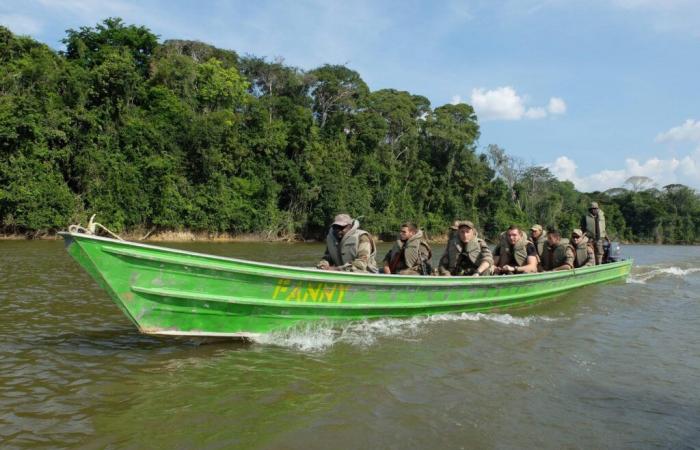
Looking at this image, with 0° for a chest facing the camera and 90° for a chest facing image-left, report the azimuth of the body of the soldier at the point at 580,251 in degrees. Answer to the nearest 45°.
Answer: approximately 45°

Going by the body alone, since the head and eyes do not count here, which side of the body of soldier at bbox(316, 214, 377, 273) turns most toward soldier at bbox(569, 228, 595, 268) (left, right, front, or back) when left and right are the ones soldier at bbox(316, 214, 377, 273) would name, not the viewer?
back

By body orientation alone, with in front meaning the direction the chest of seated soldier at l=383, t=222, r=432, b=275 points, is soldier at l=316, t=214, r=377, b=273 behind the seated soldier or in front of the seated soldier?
in front

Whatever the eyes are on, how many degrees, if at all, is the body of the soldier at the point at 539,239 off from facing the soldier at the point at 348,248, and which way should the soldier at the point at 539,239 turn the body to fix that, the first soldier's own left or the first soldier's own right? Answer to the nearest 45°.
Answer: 0° — they already face them

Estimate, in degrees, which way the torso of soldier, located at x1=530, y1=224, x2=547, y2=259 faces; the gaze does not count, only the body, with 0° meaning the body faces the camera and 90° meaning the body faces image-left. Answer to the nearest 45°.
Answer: approximately 45°

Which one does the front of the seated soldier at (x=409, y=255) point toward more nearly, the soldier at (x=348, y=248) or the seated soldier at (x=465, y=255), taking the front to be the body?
the soldier

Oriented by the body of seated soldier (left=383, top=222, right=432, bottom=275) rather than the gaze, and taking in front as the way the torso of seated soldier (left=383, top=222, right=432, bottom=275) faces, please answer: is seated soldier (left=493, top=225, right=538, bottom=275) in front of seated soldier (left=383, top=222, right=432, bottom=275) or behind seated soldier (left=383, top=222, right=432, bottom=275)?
behind

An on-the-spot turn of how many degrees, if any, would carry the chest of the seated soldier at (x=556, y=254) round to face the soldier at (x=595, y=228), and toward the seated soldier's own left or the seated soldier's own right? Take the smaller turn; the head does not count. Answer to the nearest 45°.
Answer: approximately 135° to the seated soldier's own right

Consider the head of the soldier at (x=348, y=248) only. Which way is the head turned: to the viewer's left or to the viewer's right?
to the viewer's left
